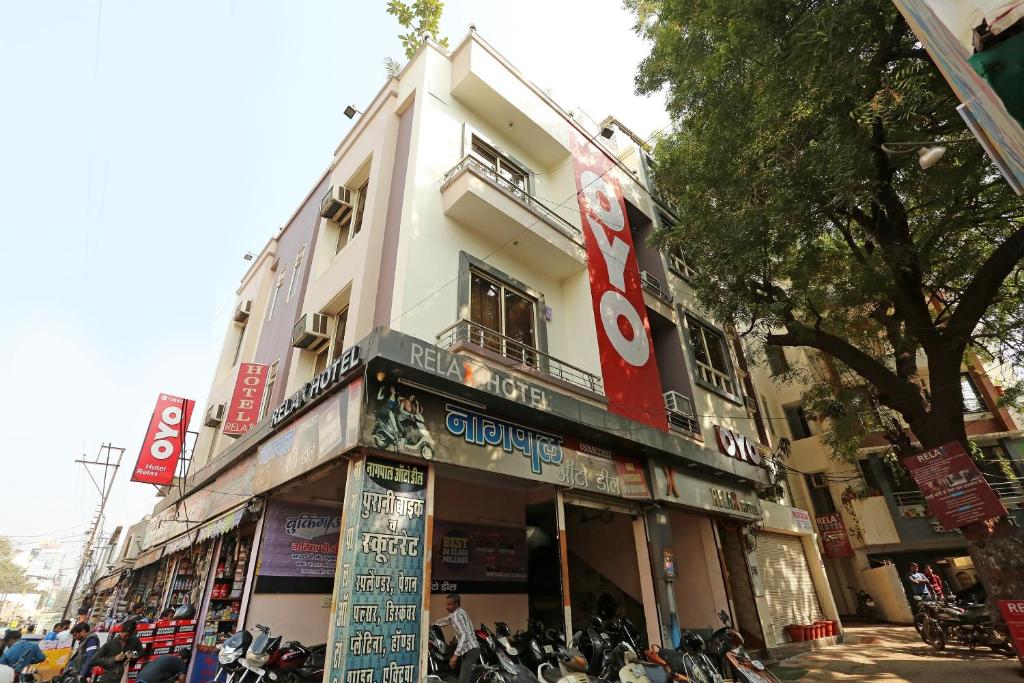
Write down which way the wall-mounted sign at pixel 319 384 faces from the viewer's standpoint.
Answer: facing the viewer and to the left of the viewer

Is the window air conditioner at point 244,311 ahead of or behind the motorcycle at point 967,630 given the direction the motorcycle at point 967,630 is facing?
ahead

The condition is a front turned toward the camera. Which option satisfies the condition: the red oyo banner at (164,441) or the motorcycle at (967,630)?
the red oyo banner

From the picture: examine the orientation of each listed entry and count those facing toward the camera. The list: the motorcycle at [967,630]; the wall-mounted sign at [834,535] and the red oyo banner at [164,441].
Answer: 2

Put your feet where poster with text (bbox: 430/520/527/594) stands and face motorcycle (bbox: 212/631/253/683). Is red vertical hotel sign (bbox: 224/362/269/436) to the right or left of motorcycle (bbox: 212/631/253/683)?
right

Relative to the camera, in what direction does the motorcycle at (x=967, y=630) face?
facing to the left of the viewer

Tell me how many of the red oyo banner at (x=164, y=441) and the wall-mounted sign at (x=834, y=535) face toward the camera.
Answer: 2

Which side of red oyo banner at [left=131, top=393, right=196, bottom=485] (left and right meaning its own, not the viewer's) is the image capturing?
front

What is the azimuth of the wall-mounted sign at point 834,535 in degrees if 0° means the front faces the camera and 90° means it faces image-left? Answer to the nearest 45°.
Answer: approximately 0°

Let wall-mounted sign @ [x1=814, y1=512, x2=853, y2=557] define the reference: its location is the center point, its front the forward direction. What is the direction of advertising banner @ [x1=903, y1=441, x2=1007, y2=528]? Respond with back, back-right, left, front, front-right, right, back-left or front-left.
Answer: front

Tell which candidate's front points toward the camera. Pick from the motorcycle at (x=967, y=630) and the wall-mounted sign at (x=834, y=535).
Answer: the wall-mounted sign
